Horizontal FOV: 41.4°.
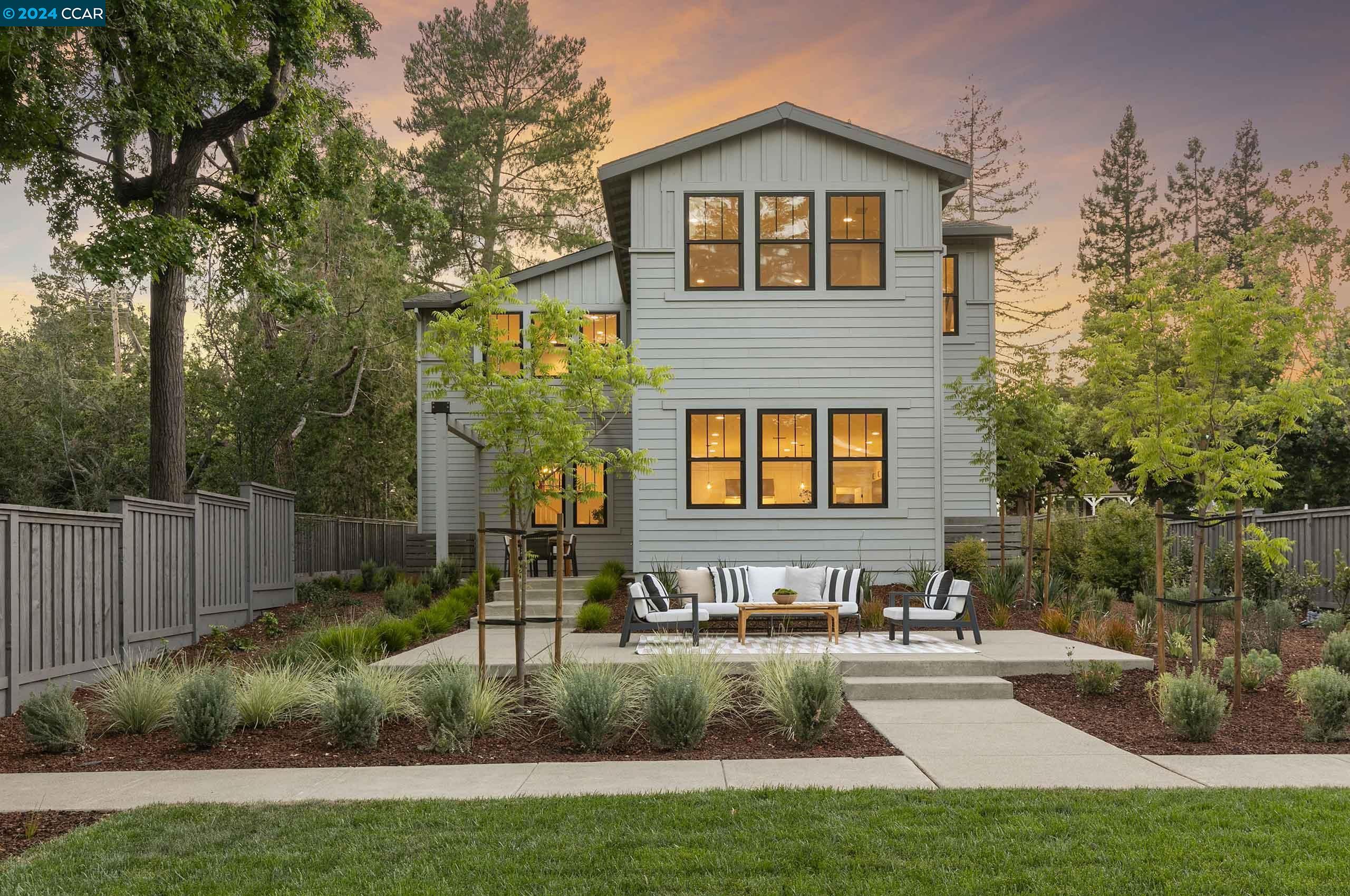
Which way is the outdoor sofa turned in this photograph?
toward the camera

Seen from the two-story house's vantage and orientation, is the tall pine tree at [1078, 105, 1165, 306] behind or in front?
behind

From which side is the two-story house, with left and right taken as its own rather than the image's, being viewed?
front

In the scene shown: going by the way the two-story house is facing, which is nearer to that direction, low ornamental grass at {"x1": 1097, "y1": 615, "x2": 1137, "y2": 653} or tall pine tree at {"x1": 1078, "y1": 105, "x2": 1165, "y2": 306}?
the low ornamental grass

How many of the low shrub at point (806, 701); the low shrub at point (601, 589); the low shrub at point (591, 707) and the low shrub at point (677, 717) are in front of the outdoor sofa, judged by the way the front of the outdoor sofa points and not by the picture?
3

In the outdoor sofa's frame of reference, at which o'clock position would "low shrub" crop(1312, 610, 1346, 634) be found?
The low shrub is roughly at 9 o'clock from the outdoor sofa.

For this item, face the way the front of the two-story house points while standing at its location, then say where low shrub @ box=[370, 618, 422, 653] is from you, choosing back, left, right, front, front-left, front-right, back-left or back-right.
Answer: front-right

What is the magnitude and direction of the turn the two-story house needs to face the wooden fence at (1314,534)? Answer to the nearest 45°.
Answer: approximately 90° to its left

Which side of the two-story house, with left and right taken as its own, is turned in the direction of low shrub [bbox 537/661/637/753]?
front

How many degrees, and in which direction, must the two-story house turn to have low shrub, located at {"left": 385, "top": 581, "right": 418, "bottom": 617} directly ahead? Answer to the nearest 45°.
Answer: approximately 90° to its right

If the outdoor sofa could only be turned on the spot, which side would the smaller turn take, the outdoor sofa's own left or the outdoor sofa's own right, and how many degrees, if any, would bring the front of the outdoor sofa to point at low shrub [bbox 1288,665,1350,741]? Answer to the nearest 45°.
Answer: approximately 45° to the outdoor sofa's own left

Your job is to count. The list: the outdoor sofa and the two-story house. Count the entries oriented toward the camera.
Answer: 2

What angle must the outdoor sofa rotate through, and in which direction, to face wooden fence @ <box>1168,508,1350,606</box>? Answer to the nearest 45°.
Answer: approximately 135° to its left

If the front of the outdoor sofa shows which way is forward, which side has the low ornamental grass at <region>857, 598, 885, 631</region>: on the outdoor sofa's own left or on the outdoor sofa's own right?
on the outdoor sofa's own left

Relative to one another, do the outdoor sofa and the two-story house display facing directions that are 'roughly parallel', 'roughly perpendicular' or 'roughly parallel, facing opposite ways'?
roughly parallel
